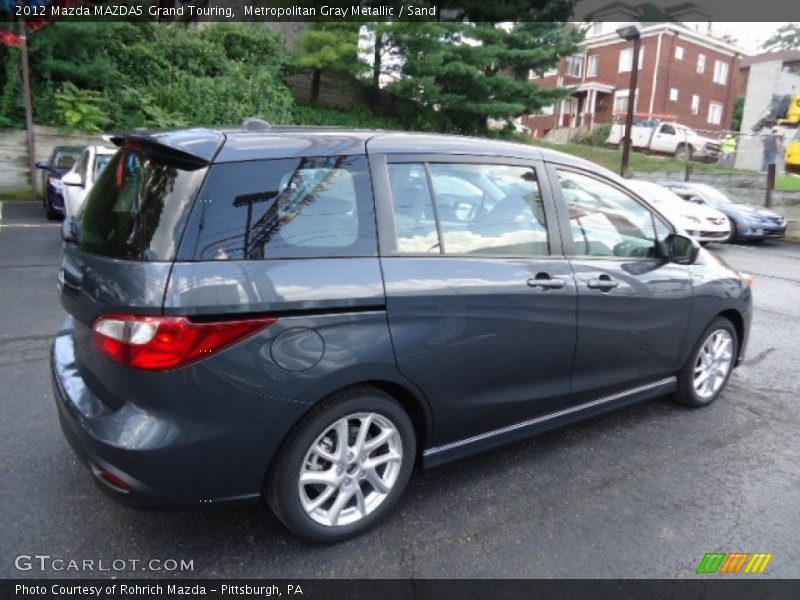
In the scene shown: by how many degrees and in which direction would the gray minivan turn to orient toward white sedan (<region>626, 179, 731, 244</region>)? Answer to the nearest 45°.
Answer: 0° — it already faces it

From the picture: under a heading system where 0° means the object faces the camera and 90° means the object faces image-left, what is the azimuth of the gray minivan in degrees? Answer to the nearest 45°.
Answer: approximately 225°

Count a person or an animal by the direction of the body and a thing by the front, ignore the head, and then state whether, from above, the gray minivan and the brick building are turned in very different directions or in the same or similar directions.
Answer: very different directions

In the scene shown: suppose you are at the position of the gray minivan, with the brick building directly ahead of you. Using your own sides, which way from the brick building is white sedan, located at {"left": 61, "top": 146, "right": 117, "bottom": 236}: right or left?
left

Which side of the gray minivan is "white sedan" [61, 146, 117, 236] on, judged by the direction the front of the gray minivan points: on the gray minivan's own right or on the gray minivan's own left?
on the gray minivan's own left

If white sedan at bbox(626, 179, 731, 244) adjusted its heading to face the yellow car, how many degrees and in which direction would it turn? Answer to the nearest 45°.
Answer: approximately 135° to its left

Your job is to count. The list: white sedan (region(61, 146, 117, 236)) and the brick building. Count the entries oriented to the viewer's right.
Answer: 0

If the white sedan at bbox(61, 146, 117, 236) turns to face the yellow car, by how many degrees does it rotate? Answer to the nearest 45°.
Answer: approximately 135° to its left

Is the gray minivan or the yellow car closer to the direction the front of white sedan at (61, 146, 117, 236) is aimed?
the gray minivan

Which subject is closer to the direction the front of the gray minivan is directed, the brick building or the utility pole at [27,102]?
the brick building

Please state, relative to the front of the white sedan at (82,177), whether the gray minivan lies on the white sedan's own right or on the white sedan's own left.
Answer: on the white sedan's own left

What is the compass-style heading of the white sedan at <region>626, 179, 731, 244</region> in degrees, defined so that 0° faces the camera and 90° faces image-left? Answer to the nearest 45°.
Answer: approximately 315°

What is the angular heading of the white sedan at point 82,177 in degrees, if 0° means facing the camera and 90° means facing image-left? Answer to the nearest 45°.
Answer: approximately 45°

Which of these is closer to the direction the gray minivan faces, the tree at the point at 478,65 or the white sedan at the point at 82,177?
the tree

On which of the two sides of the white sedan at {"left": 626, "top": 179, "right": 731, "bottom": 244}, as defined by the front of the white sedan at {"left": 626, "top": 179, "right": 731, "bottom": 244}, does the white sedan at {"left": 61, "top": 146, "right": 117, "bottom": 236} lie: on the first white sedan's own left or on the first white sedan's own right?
on the first white sedan's own right
